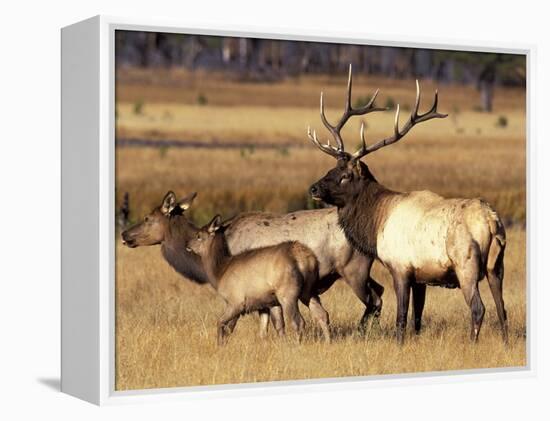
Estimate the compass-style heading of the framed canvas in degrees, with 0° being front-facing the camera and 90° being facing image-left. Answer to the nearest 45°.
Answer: approximately 315°
